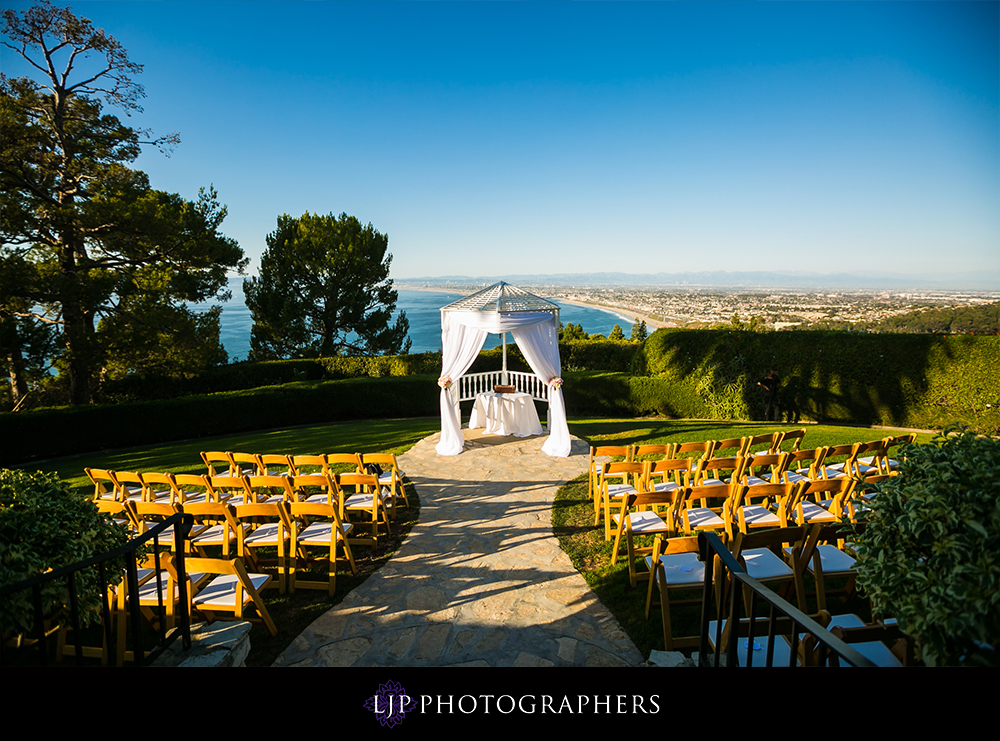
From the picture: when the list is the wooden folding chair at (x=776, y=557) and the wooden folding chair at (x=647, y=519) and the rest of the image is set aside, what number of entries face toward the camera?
0

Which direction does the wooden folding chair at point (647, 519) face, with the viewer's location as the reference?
facing away from the viewer and to the left of the viewer

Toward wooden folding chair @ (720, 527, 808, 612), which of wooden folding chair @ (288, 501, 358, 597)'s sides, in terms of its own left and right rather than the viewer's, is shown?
right

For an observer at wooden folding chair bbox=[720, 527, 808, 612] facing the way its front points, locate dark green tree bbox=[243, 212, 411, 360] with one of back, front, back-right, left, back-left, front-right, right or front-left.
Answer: front

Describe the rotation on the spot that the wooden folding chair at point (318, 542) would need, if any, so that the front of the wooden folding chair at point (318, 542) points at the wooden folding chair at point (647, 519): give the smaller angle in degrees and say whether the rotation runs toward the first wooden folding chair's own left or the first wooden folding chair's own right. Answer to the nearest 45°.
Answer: approximately 45° to the first wooden folding chair's own right

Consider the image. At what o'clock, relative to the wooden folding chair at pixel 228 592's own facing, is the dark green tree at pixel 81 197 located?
The dark green tree is roughly at 10 o'clock from the wooden folding chair.

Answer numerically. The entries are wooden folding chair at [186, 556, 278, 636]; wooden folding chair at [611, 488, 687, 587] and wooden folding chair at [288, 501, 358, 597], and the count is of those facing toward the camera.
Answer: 0

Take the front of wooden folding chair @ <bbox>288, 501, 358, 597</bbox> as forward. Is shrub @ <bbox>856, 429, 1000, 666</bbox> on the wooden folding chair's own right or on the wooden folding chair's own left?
on the wooden folding chair's own right

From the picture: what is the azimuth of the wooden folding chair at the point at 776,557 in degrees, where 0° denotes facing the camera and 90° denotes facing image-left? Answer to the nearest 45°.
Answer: approximately 135°

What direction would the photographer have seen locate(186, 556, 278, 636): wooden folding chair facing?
facing away from the viewer and to the right of the viewer

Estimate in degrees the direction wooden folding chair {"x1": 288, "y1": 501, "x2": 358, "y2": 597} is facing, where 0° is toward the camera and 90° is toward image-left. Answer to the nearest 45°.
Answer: approximately 225°

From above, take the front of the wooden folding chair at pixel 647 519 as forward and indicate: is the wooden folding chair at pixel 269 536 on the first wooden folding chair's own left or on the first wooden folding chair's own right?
on the first wooden folding chair's own left
